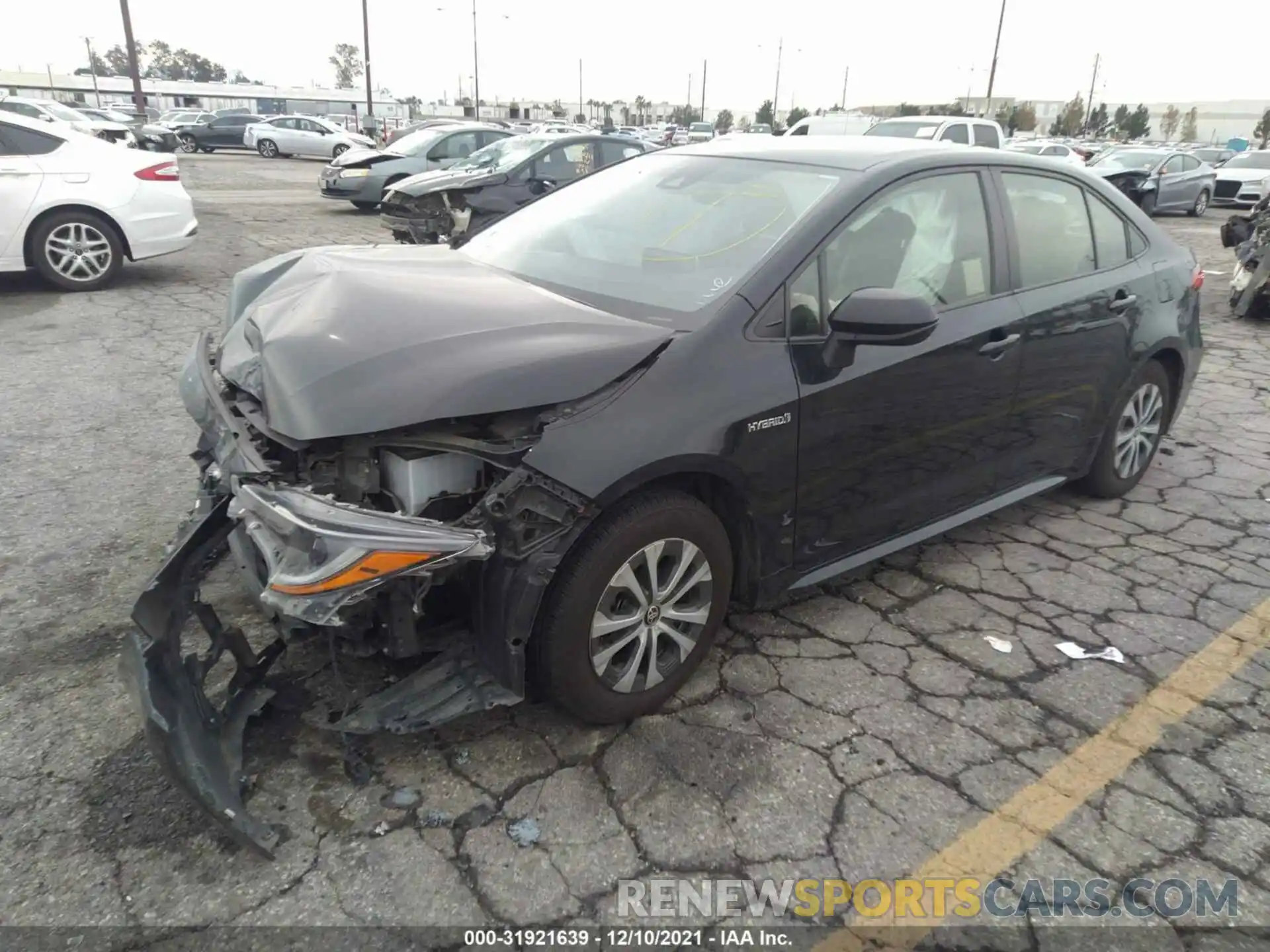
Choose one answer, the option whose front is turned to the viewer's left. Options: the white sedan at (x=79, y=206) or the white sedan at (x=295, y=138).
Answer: the white sedan at (x=79, y=206)

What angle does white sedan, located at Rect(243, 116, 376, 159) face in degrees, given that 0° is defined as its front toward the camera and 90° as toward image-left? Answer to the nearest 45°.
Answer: approximately 270°

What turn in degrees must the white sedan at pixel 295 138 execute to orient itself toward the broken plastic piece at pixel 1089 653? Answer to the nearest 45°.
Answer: approximately 90° to its right

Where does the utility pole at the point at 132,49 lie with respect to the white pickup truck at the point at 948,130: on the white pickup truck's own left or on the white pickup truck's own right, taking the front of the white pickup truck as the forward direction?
on the white pickup truck's own right

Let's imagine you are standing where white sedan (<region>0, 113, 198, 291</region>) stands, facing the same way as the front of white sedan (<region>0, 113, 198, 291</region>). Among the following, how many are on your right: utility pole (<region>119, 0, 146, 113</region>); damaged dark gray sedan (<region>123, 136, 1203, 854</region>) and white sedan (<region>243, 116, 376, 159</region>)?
2

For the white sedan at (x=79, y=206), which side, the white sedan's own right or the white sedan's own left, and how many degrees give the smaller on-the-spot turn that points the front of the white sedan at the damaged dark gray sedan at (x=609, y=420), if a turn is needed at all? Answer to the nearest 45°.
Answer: approximately 90° to the white sedan's own left

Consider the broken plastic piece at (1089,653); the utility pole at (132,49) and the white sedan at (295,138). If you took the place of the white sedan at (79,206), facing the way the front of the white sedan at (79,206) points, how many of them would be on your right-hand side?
2

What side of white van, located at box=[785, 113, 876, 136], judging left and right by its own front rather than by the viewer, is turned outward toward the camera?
left

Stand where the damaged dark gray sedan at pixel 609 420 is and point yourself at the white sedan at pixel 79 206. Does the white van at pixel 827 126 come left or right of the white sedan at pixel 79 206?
right

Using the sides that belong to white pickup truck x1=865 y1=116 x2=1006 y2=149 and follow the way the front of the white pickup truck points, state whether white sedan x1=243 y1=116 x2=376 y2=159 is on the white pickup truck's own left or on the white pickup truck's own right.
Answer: on the white pickup truck's own right

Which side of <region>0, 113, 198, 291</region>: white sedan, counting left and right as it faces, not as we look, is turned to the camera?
left

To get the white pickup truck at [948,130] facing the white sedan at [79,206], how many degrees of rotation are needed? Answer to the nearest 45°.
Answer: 0° — it already faces it

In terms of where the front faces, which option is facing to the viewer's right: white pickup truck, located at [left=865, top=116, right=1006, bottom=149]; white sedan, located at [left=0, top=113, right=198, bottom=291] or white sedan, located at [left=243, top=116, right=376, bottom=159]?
white sedan, located at [left=243, top=116, right=376, bottom=159]

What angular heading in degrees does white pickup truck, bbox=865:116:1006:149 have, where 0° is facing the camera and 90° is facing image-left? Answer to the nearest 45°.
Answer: approximately 45°
